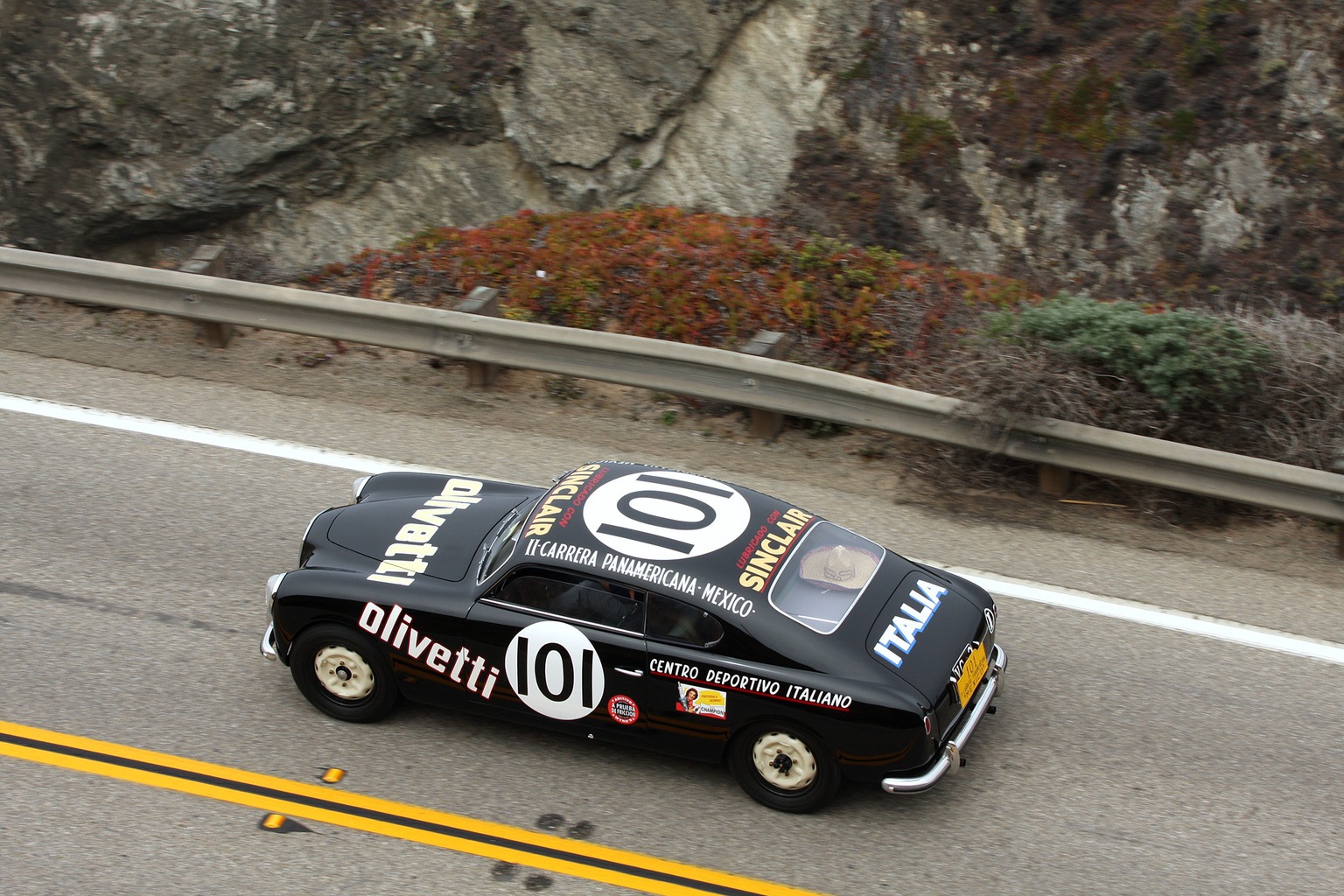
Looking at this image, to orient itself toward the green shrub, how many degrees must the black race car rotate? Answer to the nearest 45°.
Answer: approximately 90° to its right

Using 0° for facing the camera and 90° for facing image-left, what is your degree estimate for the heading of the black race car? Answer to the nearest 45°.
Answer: approximately 135°
